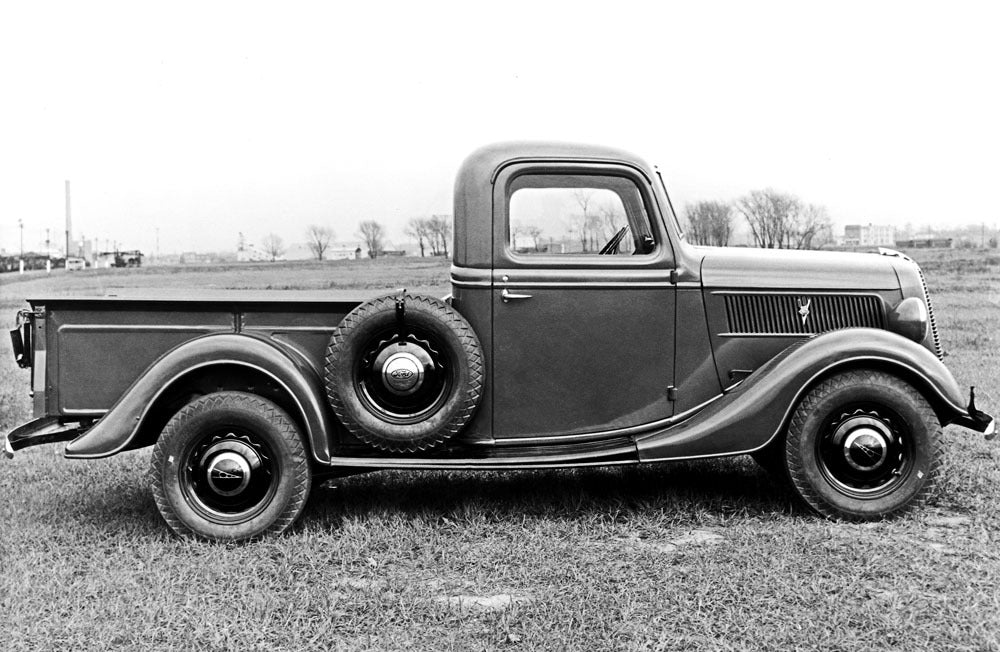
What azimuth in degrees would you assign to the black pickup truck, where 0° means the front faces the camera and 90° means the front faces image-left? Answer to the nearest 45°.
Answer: approximately 270°
